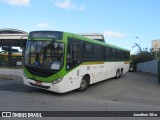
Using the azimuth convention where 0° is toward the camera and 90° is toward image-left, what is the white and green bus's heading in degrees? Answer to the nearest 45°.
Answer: approximately 45°
